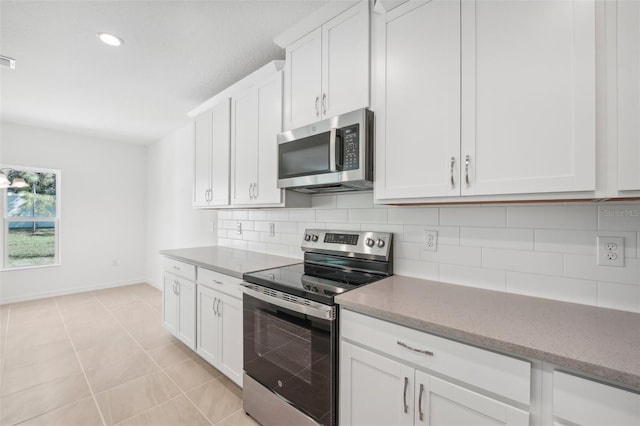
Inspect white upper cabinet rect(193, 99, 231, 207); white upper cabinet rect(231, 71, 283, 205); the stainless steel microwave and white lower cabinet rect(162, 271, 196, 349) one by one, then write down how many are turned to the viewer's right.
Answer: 0

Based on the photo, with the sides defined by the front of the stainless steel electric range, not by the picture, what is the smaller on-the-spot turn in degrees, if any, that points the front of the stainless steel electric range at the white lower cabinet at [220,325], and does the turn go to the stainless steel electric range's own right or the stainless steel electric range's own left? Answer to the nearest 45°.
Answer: approximately 90° to the stainless steel electric range's own right

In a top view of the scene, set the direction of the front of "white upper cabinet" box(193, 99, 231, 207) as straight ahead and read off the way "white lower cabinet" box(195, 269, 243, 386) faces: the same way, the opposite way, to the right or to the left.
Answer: the same way

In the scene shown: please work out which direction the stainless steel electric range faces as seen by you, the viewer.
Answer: facing the viewer and to the left of the viewer

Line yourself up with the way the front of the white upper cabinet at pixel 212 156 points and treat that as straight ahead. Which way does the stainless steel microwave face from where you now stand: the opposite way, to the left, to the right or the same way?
the same way

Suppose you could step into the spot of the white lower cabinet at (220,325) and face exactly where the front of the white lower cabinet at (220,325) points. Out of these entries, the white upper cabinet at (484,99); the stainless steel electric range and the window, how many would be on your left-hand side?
2

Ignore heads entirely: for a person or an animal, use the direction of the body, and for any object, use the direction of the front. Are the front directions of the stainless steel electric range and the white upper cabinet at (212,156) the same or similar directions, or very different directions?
same or similar directions

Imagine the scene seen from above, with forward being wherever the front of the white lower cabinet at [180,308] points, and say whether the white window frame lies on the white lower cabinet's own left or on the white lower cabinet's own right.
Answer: on the white lower cabinet's own right

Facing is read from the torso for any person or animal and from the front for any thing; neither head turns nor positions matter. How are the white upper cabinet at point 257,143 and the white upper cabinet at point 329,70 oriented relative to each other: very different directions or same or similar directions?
same or similar directions

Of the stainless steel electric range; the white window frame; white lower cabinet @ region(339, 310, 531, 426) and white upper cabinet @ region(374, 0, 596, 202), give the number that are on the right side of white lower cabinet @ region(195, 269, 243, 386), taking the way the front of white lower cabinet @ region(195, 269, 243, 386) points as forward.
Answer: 1

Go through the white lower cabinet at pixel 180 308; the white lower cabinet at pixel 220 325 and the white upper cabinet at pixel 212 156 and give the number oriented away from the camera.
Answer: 0

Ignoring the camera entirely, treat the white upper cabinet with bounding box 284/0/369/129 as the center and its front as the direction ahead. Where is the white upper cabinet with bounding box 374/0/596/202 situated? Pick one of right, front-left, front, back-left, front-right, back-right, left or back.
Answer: left

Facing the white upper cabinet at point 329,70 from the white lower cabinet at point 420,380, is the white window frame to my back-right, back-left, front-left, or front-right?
front-left

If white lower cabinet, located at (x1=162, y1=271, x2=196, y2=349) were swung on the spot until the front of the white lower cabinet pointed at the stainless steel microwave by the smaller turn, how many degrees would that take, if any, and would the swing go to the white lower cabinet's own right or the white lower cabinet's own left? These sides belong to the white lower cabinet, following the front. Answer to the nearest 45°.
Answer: approximately 90° to the white lower cabinet's own left

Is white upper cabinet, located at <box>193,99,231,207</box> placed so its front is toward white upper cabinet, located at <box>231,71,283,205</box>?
no

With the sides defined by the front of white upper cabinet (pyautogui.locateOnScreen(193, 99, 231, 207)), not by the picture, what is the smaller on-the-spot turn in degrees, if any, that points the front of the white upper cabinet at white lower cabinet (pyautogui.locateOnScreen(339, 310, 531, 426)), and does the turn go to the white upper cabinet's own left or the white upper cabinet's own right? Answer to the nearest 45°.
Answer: approximately 45° to the white upper cabinet's own left

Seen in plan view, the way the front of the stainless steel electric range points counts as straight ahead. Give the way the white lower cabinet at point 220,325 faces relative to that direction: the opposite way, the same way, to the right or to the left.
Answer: the same way
